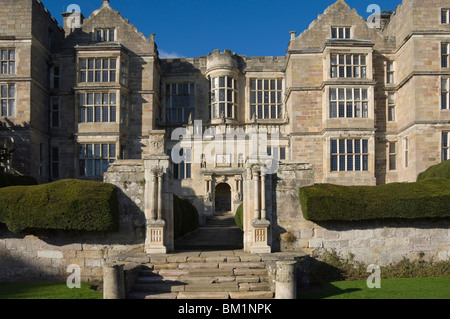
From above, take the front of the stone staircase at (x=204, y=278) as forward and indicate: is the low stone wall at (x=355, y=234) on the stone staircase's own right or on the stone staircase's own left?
on the stone staircase's own left

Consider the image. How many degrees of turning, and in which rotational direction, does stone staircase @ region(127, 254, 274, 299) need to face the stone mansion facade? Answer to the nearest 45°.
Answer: approximately 180°

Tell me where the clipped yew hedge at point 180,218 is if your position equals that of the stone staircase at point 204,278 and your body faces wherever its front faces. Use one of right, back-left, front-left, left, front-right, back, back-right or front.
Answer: back

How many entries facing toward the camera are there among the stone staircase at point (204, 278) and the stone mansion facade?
2

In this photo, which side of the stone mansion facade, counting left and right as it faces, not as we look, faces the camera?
front

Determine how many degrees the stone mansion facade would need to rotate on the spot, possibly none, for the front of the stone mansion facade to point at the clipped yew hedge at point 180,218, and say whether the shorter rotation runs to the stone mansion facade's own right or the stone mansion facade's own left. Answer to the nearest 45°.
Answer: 0° — it already faces it

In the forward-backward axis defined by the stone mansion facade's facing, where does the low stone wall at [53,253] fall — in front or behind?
in front

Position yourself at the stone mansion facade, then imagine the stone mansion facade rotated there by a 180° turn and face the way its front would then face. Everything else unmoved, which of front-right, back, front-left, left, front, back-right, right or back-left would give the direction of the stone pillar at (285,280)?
back

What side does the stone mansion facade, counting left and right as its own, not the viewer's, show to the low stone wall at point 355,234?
front
